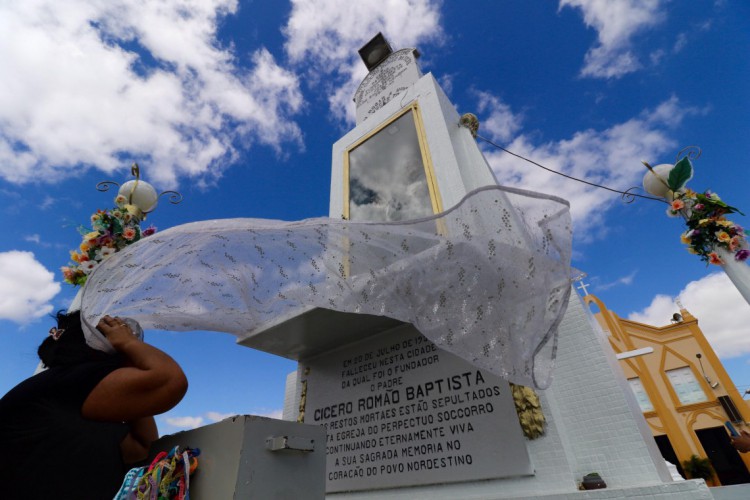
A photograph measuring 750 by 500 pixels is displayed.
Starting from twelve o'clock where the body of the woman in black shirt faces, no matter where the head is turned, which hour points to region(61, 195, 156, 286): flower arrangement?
The flower arrangement is roughly at 10 o'clock from the woman in black shirt.

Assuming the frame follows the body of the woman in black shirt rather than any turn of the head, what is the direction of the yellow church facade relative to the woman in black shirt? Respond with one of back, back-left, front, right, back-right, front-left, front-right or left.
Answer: front-right

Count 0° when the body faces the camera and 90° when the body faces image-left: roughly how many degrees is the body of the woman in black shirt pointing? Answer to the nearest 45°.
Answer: approximately 225°

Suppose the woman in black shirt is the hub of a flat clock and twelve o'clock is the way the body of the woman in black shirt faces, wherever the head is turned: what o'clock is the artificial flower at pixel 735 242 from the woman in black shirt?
The artificial flower is roughly at 2 o'clock from the woman in black shirt.

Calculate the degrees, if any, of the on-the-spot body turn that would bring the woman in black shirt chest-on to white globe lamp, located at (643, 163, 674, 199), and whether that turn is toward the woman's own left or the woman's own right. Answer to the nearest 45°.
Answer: approximately 45° to the woman's own right

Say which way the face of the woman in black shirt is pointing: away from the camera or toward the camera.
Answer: away from the camera
